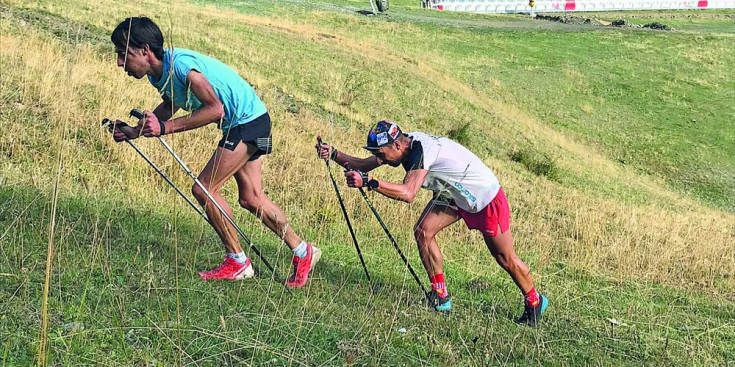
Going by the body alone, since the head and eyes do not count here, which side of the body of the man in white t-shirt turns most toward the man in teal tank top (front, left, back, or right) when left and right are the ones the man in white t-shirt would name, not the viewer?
front

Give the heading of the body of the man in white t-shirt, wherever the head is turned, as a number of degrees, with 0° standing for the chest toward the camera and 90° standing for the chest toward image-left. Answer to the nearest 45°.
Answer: approximately 90°

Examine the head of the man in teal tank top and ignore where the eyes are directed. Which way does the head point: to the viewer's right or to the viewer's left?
to the viewer's left

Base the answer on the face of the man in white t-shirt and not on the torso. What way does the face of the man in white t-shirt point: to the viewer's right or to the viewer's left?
to the viewer's left

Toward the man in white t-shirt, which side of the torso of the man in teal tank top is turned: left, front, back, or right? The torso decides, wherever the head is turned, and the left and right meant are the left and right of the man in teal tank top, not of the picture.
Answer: back

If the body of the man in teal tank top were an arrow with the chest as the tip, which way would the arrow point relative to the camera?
to the viewer's left

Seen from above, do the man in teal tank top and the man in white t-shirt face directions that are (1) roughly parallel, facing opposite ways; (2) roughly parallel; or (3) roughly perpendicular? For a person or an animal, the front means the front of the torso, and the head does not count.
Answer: roughly parallel

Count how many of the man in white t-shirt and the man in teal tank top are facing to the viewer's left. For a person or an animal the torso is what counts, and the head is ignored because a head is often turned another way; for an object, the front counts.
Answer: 2
